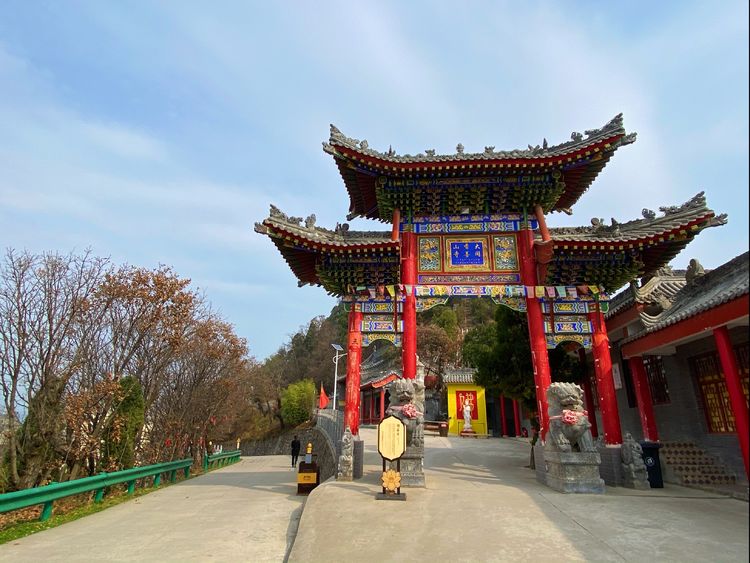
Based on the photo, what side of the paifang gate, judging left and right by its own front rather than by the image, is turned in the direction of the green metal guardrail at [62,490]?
right

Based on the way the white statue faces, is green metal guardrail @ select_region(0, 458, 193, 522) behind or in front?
in front

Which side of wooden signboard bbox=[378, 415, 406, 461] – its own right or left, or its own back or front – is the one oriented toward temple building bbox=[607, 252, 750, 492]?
left

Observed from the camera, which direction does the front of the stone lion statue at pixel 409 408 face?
facing the viewer

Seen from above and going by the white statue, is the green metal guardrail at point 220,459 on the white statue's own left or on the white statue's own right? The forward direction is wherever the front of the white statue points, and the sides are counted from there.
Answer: on the white statue's own right

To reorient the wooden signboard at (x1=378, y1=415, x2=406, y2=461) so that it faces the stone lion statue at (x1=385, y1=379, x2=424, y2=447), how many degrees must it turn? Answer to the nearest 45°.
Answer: approximately 135° to its left

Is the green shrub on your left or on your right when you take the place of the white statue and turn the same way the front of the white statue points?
on your right

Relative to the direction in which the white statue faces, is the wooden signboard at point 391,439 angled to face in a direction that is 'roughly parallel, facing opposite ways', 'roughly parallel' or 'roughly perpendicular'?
roughly parallel

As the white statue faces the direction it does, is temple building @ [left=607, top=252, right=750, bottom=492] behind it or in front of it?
in front

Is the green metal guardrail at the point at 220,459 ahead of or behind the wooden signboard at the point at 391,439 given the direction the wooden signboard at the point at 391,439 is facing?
behind

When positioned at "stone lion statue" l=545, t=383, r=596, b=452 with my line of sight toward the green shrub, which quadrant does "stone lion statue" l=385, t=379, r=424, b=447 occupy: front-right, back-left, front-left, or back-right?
front-left

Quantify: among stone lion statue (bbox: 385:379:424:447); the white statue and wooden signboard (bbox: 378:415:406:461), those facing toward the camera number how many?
3

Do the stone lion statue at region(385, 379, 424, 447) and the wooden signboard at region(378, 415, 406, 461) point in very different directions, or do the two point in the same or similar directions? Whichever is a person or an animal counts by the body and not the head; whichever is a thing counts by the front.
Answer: same or similar directions

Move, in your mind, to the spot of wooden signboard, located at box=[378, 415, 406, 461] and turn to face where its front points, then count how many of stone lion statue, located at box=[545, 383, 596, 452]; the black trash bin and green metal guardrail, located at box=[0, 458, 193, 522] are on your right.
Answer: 1

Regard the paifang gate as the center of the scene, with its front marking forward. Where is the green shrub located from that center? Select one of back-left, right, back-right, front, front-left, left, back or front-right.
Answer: back-right

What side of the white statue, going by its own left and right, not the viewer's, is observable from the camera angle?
front

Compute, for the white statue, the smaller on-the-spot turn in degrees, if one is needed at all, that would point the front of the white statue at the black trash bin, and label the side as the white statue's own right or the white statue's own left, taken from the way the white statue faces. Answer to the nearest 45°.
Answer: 0° — it already faces it
